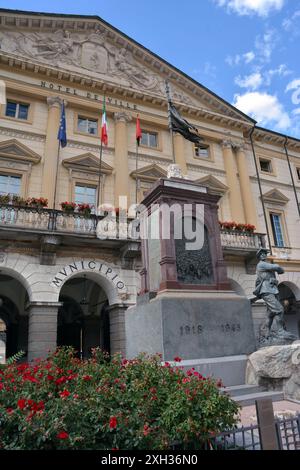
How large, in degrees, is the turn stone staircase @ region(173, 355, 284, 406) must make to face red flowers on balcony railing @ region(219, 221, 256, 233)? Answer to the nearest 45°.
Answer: approximately 180°

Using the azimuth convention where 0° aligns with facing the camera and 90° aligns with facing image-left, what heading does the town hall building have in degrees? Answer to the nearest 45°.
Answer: approximately 315°

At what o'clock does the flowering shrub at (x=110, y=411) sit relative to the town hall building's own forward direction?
The flowering shrub is roughly at 1 o'clock from the town hall building.

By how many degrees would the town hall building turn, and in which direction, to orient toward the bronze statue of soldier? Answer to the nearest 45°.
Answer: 0° — it already faces it

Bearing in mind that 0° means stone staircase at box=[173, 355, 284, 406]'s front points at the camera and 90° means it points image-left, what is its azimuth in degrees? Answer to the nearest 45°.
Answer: approximately 0°

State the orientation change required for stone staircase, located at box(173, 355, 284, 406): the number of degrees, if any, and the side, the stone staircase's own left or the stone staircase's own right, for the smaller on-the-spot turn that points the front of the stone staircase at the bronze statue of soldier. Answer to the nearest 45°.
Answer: approximately 135° to the stone staircase's own left

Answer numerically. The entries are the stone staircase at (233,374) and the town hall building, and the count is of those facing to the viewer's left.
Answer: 0
